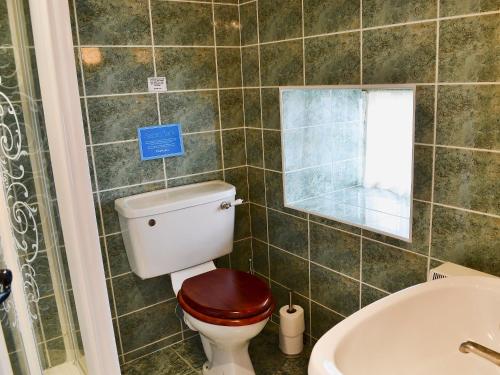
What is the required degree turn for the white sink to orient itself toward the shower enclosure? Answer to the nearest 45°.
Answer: approximately 45° to its left

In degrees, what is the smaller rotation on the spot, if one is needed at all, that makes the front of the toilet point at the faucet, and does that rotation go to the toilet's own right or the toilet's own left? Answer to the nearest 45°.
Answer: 0° — it already faces it

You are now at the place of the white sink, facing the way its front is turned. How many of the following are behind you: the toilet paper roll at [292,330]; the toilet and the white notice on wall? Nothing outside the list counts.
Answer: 0

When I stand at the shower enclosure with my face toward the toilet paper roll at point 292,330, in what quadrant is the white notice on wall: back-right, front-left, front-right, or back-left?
front-left

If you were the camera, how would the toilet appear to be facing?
facing the viewer and to the right of the viewer

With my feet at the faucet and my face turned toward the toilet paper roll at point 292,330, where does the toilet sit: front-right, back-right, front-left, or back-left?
front-left

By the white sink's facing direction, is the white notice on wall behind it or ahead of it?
ahead

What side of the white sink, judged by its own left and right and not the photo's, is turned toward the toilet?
front

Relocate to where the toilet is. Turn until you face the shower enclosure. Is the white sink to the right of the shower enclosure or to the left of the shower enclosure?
left

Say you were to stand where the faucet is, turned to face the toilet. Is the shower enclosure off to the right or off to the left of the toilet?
left

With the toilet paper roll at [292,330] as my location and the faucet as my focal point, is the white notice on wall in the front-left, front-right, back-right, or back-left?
back-right
